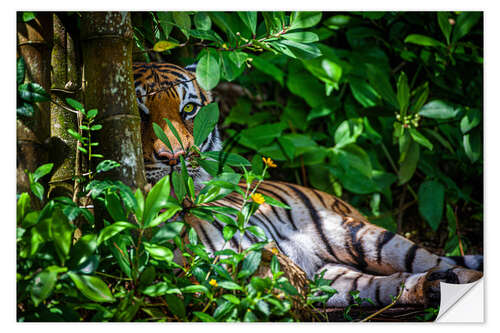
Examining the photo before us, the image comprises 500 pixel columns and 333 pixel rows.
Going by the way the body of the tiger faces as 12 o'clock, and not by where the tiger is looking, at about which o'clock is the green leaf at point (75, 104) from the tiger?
The green leaf is roughly at 12 o'clock from the tiger.

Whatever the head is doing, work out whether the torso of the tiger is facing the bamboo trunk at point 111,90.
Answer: yes

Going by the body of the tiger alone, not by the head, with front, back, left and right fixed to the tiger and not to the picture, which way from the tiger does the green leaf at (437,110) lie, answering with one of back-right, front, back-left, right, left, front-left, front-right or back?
back

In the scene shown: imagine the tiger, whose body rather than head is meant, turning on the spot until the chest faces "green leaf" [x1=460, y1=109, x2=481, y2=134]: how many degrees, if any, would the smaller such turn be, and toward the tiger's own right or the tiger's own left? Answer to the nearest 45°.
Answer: approximately 180°

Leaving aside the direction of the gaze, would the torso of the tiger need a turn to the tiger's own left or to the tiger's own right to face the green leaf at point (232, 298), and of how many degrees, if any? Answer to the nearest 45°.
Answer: approximately 45° to the tiger's own left

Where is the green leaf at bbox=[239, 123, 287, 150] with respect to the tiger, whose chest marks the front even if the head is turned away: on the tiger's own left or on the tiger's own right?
on the tiger's own right

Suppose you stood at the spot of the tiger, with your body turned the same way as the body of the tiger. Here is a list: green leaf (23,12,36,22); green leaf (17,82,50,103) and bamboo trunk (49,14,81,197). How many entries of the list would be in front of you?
3
